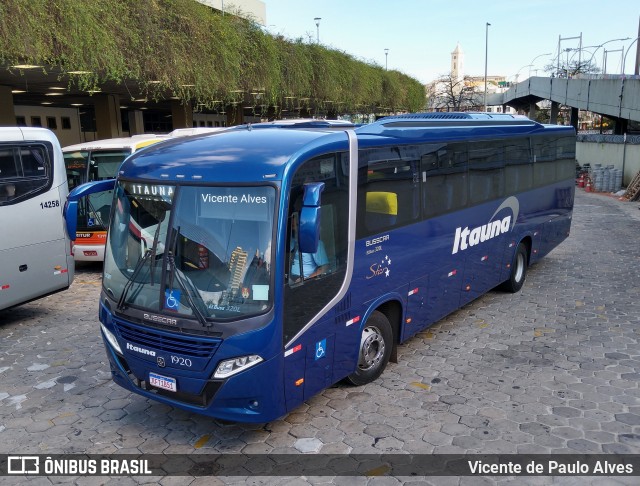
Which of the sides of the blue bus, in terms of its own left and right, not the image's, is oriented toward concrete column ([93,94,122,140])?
right

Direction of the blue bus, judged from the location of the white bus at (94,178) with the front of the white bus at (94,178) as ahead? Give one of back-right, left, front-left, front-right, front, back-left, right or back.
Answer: front-left

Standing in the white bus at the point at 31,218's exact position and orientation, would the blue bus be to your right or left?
on your left

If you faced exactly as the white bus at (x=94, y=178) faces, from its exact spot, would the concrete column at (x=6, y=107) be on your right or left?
on your right

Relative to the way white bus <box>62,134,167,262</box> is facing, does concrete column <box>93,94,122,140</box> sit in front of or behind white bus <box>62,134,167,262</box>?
behind

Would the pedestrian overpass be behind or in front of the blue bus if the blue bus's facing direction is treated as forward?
behind

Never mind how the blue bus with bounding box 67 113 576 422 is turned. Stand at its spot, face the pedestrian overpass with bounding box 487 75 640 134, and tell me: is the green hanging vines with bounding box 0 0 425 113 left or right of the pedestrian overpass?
left

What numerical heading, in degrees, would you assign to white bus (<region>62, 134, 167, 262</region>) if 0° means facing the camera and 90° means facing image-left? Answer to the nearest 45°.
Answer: approximately 45°

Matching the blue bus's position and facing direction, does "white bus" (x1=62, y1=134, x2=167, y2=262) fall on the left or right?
on its right
